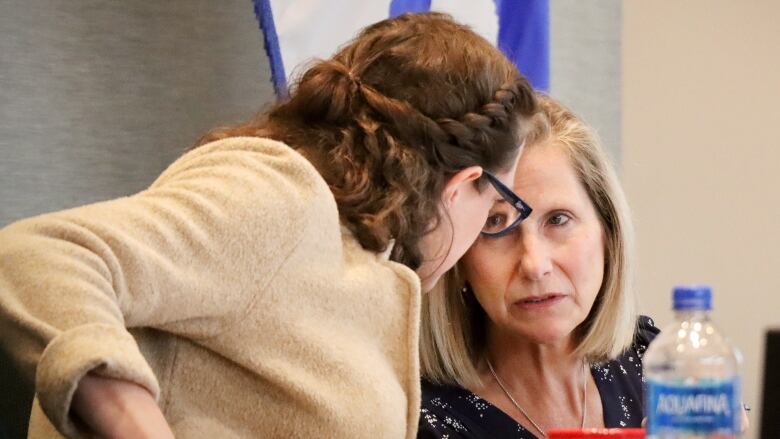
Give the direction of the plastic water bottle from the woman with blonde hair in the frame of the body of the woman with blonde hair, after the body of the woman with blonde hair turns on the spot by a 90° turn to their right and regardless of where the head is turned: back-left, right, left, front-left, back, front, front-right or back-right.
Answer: left

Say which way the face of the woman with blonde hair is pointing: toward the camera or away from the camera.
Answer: toward the camera

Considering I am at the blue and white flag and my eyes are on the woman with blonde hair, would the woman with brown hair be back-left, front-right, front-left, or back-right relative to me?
front-right

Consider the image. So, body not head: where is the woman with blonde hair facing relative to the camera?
toward the camera

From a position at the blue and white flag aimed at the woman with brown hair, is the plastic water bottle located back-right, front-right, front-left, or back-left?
front-left

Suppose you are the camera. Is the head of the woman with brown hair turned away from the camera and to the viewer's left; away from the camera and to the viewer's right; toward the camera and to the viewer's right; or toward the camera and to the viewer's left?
away from the camera and to the viewer's right

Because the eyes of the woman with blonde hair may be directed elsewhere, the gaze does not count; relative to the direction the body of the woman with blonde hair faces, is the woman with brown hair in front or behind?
in front

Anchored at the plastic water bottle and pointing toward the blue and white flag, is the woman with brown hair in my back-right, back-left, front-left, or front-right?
front-left
